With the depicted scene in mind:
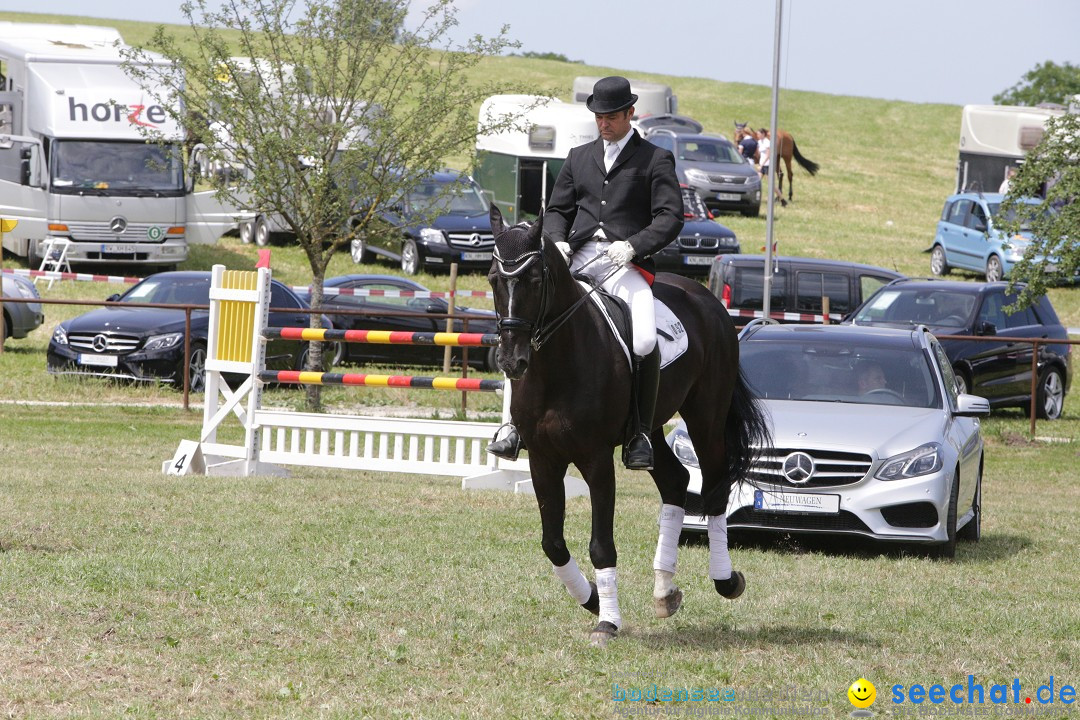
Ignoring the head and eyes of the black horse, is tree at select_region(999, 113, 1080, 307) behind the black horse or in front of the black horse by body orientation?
behind

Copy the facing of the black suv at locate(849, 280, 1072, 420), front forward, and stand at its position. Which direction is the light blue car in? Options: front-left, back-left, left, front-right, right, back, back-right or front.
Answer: back-right

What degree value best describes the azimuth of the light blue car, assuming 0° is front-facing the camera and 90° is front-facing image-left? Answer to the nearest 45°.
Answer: approximately 315°

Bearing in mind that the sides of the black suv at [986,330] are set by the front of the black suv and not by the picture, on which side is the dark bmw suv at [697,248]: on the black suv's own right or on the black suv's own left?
on the black suv's own right

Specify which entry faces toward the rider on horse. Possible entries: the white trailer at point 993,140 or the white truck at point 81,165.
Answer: the white truck

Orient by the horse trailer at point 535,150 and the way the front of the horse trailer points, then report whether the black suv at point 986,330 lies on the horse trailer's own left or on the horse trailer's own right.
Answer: on the horse trailer's own left

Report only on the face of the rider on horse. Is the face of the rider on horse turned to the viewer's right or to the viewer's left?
to the viewer's left

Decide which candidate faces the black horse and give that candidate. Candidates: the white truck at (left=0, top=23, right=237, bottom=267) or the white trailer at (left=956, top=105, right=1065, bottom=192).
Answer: the white truck
